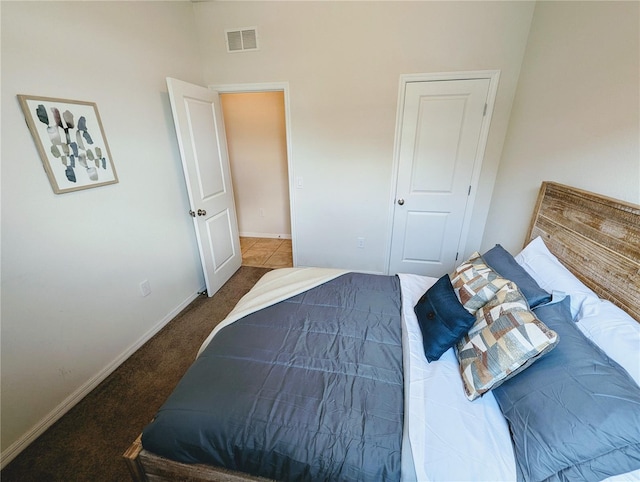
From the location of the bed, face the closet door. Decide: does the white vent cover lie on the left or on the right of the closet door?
left

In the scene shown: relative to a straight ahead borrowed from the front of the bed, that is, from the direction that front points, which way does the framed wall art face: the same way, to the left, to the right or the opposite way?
the opposite way

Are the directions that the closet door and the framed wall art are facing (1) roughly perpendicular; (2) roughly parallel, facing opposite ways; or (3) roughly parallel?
roughly perpendicular

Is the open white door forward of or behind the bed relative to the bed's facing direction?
forward

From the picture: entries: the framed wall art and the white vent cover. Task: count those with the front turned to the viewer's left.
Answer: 0

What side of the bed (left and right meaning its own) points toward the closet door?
right

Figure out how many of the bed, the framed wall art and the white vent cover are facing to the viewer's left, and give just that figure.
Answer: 1

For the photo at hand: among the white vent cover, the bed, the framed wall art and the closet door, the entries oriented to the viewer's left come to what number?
1

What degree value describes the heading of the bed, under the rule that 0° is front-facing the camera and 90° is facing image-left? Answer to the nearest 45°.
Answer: approximately 90°

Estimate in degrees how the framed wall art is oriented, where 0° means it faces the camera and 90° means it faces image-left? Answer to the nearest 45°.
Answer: approximately 315°

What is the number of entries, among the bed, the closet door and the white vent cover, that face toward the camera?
2

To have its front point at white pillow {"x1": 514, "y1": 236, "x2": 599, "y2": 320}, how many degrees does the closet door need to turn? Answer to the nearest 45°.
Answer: approximately 45° to its left

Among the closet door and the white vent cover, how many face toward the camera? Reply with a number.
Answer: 2

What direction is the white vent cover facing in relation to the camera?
toward the camera

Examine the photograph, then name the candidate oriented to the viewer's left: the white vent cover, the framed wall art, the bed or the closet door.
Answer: the bed

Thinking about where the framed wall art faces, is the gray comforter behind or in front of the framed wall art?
in front
